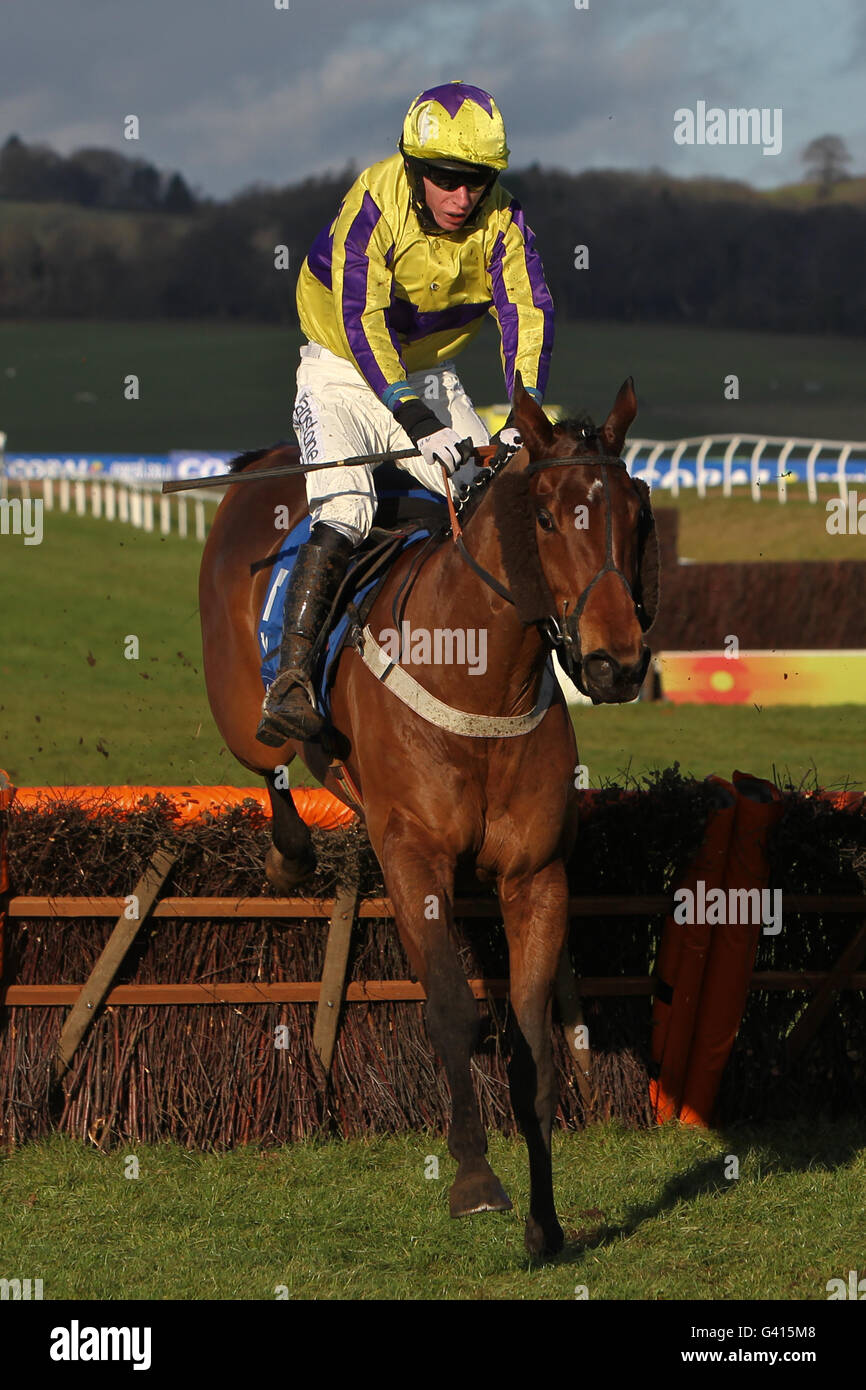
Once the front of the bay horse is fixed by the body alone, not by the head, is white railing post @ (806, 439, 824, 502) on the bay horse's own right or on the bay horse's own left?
on the bay horse's own left

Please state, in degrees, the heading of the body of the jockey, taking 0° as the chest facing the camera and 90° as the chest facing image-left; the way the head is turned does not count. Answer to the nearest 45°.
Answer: approximately 315°

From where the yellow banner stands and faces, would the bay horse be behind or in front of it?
in front

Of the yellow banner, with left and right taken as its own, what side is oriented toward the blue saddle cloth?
front

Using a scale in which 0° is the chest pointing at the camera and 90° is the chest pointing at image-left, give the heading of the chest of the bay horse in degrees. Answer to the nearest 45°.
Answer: approximately 315°

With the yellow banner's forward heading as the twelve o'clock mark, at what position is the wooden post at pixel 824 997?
The wooden post is roughly at 12 o'clock from the yellow banner.

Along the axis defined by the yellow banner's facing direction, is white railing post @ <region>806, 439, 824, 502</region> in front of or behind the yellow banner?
behind

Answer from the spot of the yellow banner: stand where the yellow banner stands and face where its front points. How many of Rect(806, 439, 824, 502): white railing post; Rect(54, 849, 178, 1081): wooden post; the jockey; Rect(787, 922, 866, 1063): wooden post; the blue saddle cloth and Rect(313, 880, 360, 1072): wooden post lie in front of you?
5

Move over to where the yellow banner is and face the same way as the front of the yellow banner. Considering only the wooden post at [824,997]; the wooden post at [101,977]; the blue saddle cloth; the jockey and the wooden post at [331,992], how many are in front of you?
5
